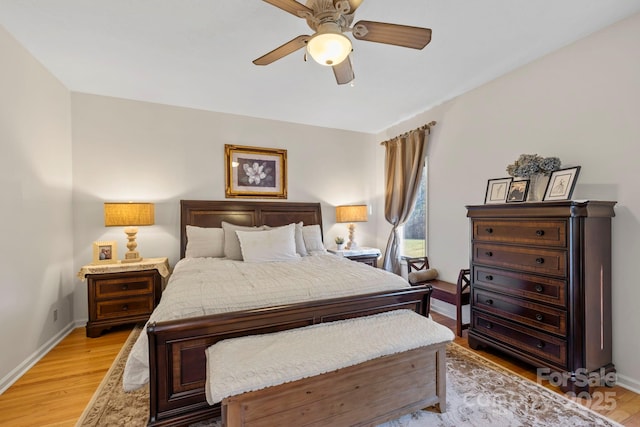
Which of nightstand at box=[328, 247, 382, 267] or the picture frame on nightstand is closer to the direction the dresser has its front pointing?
the picture frame on nightstand

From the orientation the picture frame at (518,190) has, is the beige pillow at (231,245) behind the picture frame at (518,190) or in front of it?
in front

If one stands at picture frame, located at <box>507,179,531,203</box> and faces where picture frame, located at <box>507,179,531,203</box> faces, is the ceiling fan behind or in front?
in front

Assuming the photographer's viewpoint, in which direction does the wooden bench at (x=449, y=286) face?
facing the viewer and to the left of the viewer

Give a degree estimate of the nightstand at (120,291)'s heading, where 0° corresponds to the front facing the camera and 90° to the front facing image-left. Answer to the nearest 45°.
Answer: approximately 0°

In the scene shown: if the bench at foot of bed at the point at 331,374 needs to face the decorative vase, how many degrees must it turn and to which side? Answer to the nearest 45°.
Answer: approximately 90° to its left

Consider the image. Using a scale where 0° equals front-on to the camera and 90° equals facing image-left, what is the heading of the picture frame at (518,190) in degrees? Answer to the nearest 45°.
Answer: approximately 45°

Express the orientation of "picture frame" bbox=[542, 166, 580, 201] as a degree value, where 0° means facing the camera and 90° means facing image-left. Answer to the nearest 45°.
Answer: approximately 45°

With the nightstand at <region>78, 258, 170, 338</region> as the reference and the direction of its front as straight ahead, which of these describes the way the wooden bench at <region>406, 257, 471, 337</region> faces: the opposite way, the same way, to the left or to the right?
to the right

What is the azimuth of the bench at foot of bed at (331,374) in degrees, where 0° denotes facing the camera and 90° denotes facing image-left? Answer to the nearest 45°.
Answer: approximately 315°

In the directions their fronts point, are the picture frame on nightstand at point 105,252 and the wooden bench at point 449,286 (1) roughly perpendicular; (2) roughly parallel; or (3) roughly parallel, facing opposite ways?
roughly perpendicular
